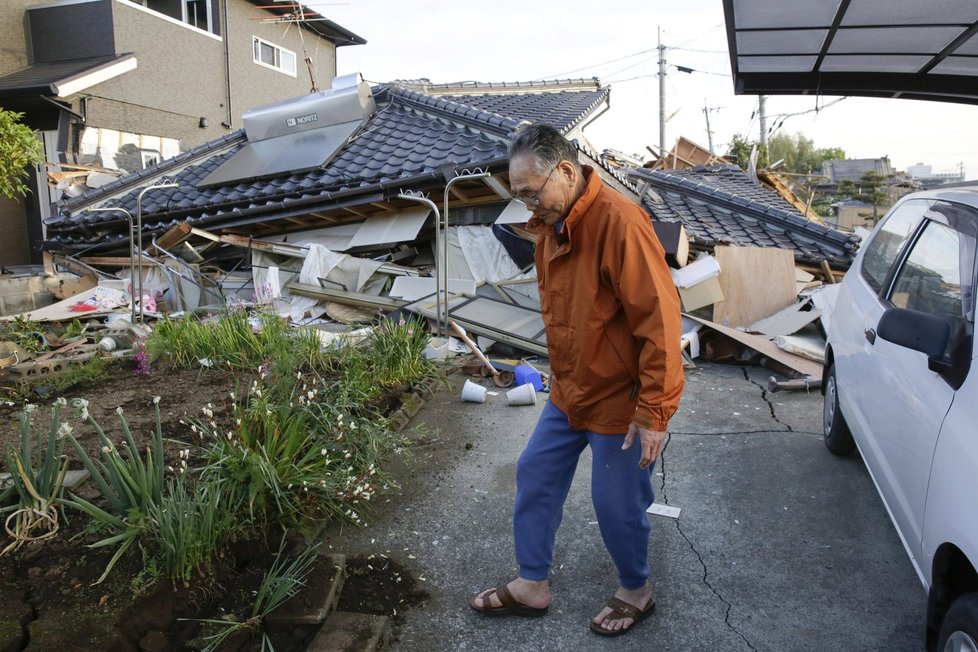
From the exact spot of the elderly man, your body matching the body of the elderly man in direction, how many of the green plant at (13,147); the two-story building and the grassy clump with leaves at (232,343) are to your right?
3

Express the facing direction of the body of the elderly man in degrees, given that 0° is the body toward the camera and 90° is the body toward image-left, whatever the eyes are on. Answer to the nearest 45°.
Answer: approximately 45°

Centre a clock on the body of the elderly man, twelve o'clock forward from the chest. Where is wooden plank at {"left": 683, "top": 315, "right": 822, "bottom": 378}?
The wooden plank is roughly at 5 o'clock from the elderly man.

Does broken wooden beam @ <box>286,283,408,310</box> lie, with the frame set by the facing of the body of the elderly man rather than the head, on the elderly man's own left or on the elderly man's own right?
on the elderly man's own right

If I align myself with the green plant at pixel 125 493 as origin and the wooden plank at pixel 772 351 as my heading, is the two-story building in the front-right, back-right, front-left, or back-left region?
front-left

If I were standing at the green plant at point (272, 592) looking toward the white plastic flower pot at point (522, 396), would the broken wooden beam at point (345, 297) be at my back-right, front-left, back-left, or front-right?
front-left

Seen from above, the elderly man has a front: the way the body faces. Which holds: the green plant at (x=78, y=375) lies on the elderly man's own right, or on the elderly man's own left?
on the elderly man's own right

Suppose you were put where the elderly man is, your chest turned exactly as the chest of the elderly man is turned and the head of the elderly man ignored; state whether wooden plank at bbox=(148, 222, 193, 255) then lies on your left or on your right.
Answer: on your right

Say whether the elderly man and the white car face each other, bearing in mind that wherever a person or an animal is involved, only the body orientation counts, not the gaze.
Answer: no

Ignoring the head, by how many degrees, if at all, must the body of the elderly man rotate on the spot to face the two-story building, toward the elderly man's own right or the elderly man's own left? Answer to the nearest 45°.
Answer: approximately 90° to the elderly man's own right

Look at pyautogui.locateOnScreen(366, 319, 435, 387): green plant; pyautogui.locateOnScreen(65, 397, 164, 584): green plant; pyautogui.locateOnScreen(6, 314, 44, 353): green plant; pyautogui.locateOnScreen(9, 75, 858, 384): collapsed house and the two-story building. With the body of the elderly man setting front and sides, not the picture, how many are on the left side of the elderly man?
0

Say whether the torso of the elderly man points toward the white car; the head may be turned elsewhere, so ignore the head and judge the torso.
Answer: no

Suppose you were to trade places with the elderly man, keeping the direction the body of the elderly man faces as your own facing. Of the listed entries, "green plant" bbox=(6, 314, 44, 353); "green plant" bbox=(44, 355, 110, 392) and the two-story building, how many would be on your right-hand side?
3
